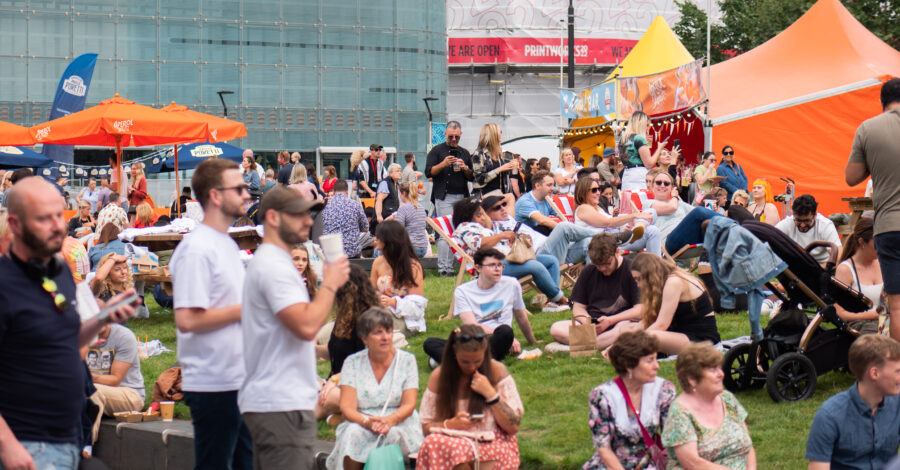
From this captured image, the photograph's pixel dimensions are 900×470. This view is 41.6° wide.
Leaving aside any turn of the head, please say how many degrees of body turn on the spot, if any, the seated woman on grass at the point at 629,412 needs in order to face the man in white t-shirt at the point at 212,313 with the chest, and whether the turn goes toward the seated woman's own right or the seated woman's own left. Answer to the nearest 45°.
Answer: approximately 90° to the seated woman's own right

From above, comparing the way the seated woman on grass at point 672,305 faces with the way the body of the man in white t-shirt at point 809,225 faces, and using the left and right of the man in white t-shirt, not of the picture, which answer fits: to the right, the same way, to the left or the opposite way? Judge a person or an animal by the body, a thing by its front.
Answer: to the right

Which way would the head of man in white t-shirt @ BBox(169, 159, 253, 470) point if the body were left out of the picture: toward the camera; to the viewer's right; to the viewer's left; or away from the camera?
to the viewer's right

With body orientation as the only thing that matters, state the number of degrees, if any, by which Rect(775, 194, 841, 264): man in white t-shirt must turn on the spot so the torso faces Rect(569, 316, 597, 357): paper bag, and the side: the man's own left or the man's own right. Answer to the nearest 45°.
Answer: approximately 45° to the man's own right

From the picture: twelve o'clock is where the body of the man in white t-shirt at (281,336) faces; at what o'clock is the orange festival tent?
The orange festival tent is roughly at 10 o'clock from the man in white t-shirt.

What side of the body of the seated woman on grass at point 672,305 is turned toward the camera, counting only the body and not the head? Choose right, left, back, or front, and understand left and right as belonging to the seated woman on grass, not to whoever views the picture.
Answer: left

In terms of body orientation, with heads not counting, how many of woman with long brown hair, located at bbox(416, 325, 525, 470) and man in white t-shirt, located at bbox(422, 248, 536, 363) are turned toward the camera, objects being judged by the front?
2

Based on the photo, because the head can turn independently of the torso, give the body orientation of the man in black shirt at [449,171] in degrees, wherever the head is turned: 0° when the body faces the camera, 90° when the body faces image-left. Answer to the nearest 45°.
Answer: approximately 0°
